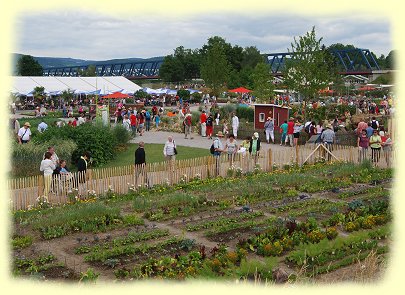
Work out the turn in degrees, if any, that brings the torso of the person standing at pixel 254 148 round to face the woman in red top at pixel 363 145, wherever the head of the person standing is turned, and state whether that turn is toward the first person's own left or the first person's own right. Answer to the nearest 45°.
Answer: approximately 90° to the first person's own left

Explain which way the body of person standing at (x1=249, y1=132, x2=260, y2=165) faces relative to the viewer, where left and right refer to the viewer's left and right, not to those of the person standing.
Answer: facing the viewer

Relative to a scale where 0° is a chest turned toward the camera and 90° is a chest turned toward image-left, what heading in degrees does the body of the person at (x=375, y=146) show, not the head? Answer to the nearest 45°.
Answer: approximately 0°

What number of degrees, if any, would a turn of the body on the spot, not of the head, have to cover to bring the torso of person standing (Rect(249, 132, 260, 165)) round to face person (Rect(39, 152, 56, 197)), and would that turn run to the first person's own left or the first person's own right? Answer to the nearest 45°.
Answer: approximately 45° to the first person's own right

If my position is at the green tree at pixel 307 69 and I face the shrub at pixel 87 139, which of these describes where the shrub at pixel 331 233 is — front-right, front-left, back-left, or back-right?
front-left

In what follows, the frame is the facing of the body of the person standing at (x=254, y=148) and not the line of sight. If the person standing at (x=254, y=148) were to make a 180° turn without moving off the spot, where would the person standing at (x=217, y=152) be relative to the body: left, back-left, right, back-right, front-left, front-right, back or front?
back-left

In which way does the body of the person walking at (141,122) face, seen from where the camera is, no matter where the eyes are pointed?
away from the camera

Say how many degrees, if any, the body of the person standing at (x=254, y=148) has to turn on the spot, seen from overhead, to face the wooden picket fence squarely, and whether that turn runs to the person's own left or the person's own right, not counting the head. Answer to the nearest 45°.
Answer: approximately 45° to the person's own right

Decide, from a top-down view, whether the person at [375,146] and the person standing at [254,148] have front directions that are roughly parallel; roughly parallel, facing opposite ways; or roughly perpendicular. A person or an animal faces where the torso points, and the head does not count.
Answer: roughly parallel

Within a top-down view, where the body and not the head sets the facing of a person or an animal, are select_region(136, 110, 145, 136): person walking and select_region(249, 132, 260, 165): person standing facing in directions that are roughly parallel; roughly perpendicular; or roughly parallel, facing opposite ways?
roughly parallel, facing opposite ways
